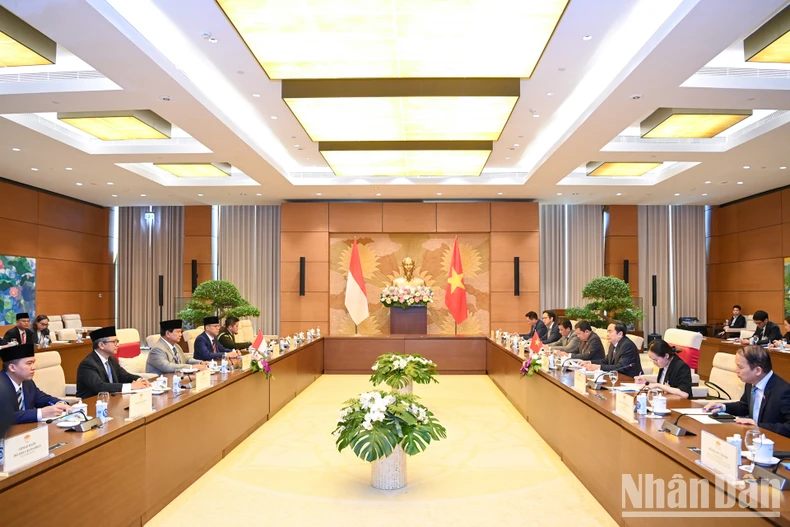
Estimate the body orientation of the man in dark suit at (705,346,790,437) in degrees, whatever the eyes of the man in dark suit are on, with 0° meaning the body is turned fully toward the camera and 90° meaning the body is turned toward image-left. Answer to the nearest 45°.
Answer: approximately 45°

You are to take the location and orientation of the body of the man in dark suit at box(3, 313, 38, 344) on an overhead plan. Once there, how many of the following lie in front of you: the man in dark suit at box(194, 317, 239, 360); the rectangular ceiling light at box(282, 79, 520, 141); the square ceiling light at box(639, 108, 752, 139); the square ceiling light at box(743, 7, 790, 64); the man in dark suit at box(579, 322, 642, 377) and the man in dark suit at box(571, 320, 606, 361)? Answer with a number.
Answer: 6

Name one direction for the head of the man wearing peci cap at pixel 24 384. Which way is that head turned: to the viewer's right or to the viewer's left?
to the viewer's right

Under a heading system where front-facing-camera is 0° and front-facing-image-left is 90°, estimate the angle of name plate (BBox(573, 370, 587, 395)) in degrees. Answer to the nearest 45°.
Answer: approximately 45°

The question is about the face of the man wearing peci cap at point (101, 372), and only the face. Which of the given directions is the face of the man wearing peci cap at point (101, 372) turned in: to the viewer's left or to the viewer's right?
to the viewer's right

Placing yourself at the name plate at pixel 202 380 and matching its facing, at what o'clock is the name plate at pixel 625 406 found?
the name plate at pixel 625 406 is roughly at 12 o'clock from the name plate at pixel 202 380.

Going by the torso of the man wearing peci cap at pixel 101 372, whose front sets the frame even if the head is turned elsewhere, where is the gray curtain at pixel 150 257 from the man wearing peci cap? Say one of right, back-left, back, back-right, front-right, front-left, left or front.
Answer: back-left

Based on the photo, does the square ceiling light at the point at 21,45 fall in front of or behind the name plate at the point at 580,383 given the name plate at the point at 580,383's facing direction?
in front

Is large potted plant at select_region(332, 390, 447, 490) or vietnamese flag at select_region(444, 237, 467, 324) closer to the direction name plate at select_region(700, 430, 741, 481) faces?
the large potted plant

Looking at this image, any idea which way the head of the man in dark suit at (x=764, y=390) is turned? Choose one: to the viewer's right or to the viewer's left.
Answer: to the viewer's left

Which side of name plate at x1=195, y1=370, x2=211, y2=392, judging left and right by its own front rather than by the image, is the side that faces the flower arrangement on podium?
left

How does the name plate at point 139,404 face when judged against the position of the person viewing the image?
facing the viewer and to the right of the viewer

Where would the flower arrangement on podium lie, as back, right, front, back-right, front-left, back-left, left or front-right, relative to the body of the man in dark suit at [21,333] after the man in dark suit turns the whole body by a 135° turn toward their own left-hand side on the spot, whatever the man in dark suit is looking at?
right

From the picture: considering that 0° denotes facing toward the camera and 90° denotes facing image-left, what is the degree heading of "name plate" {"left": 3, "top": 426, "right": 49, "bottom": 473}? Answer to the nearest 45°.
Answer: approximately 315°

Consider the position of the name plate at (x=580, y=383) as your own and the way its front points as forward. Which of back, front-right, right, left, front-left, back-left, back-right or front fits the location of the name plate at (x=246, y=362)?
front-right

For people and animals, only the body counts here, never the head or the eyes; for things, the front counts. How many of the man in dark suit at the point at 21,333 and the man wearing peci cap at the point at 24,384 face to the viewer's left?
0

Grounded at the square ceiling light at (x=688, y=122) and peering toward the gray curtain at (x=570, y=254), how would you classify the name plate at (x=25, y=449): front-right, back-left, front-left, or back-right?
back-left

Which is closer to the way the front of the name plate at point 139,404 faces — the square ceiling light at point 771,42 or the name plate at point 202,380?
the square ceiling light

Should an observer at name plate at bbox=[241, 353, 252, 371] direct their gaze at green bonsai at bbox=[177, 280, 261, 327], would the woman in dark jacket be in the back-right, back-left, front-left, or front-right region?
back-right

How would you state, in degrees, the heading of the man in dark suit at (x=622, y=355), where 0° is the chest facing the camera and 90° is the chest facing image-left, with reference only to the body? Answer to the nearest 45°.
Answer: approximately 90°

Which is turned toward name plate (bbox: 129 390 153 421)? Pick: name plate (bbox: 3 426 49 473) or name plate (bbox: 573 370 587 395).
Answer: name plate (bbox: 573 370 587 395)

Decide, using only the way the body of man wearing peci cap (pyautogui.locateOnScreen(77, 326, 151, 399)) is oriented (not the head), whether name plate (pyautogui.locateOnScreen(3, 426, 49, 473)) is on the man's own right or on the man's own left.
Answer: on the man's own right
